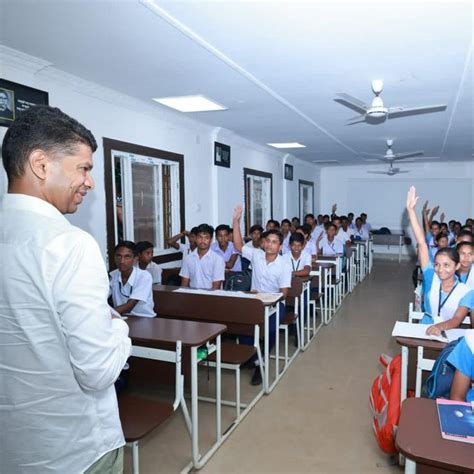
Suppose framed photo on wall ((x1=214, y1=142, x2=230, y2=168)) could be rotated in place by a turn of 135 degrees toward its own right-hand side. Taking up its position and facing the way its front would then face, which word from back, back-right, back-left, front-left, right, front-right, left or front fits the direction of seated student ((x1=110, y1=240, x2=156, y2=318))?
left

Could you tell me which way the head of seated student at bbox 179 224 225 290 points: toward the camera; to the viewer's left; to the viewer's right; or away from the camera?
toward the camera

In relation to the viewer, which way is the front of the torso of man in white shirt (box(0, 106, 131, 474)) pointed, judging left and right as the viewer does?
facing away from the viewer and to the right of the viewer

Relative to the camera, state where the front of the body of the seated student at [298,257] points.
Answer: toward the camera

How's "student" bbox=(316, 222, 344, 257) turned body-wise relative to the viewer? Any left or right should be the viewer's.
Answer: facing the viewer

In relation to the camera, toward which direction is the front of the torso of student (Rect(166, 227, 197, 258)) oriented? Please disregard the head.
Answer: toward the camera

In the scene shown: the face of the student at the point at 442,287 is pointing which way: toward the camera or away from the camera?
toward the camera

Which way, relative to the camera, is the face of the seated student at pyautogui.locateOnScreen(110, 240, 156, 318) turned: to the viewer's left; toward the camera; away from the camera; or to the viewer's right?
toward the camera

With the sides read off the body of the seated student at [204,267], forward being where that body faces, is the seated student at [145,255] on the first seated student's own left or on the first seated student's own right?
on the first seated student's own right

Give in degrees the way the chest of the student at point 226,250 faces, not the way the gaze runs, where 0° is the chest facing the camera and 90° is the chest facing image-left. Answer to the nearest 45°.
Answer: approximately 0°

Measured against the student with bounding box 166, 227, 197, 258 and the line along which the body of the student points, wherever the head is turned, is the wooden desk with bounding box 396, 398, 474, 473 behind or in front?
in front

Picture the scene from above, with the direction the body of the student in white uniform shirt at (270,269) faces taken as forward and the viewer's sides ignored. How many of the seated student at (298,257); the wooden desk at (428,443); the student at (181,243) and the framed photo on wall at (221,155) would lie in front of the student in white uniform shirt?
1

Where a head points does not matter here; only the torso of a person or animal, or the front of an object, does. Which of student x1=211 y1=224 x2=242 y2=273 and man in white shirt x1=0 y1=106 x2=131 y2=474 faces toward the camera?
the student

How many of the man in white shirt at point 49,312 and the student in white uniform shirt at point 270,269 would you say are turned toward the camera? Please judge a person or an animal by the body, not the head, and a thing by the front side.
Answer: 1
